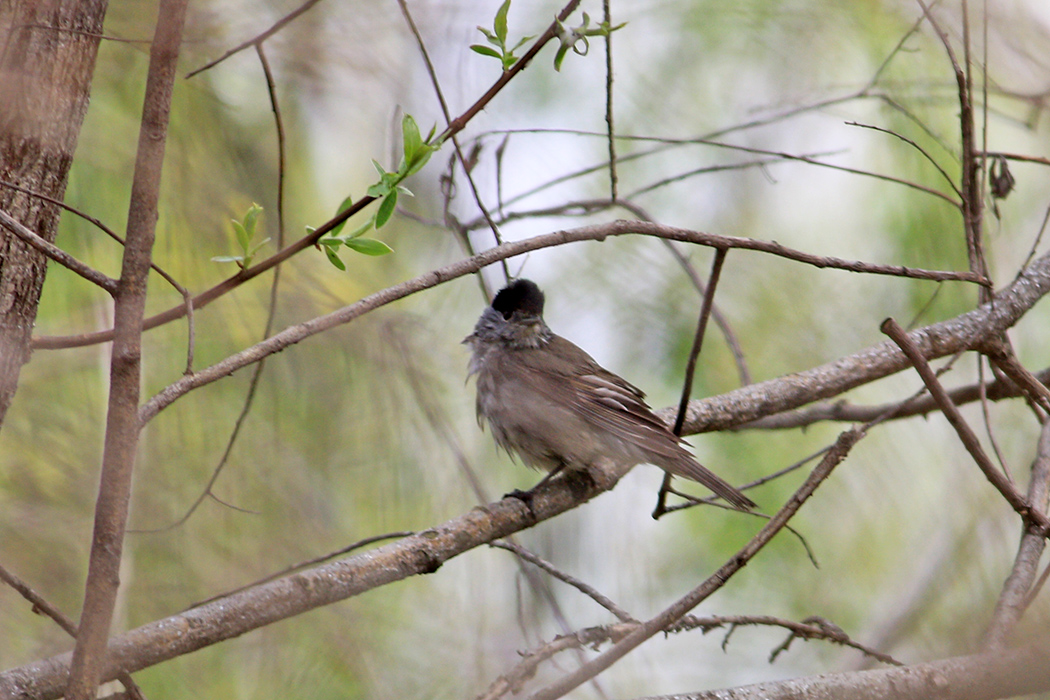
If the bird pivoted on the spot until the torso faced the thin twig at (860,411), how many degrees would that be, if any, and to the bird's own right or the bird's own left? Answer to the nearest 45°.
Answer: approximately 180°

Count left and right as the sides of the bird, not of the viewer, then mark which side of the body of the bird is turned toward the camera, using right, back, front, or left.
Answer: left

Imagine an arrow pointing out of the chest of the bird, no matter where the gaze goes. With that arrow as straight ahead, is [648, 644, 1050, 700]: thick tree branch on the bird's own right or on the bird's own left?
on the bird's own left

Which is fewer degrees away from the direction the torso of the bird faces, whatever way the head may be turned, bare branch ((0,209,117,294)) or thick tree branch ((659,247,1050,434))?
the bare branch
